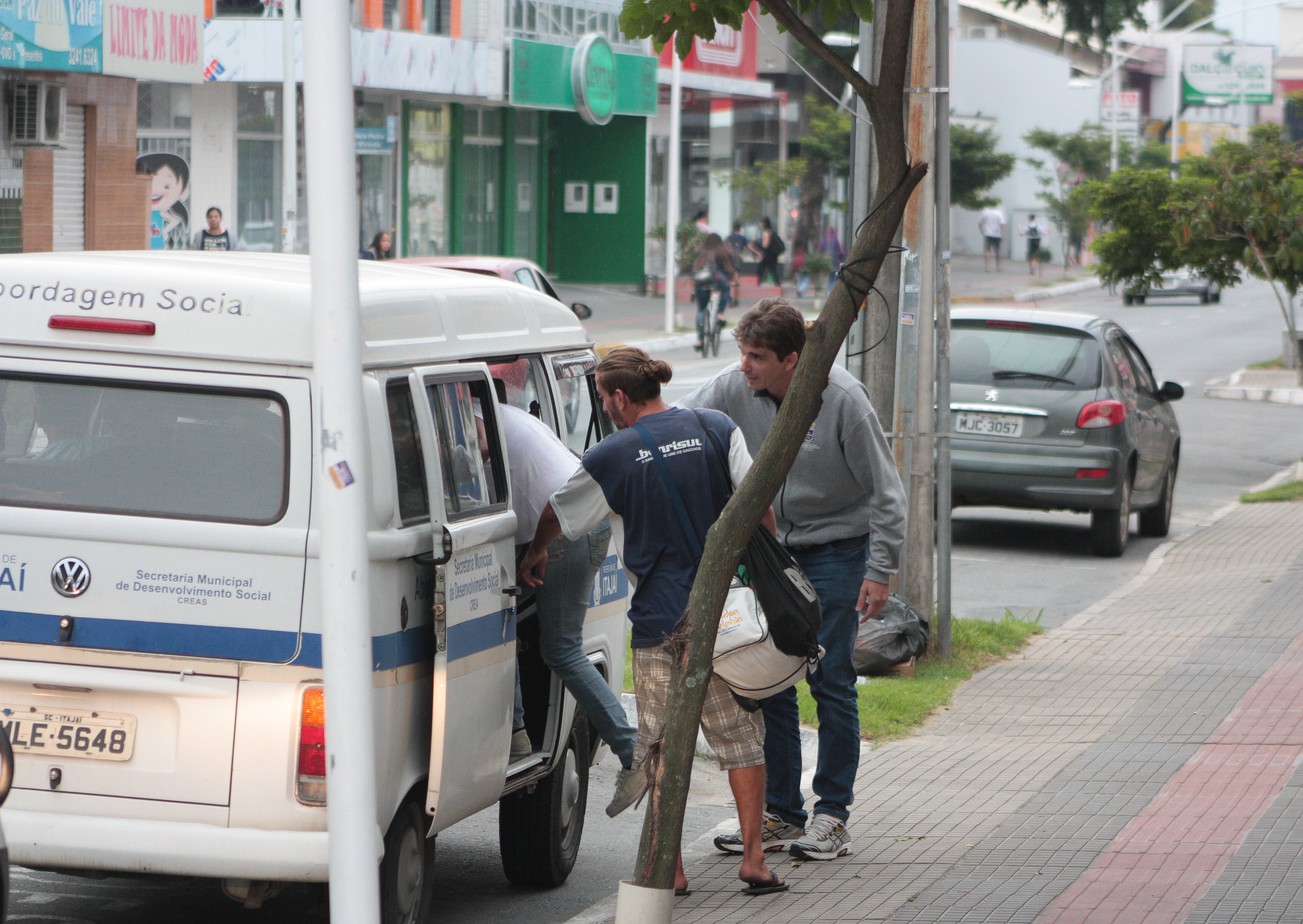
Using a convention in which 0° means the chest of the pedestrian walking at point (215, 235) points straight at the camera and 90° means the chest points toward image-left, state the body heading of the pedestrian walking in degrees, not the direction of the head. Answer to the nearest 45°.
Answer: approximately 0°

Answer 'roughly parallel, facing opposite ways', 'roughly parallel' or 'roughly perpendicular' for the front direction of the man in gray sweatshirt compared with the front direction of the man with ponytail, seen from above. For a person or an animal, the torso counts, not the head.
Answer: roughly perpendicular

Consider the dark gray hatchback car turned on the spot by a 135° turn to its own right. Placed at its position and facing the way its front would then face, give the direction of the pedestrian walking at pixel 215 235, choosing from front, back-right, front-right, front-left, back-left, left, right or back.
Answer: back-right

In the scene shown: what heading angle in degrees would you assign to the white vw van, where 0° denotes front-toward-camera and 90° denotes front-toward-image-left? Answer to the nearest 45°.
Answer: approximately 225°

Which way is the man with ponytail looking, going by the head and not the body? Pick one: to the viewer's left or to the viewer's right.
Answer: to the viewer's left

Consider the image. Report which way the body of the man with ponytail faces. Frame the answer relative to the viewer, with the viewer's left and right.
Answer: facing away from the viewer and to the left of the viewer

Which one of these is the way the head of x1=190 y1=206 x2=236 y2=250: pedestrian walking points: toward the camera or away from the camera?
toward the camera

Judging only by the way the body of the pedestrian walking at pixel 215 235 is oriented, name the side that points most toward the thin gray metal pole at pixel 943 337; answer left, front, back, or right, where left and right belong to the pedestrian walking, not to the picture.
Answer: front

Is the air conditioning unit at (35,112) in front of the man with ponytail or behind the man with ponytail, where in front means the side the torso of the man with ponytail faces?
in front

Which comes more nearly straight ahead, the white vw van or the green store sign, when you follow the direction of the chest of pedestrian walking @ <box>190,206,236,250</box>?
the white vw van

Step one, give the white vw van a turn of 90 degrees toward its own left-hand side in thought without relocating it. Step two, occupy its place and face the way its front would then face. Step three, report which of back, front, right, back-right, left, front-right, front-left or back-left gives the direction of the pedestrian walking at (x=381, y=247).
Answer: front-right

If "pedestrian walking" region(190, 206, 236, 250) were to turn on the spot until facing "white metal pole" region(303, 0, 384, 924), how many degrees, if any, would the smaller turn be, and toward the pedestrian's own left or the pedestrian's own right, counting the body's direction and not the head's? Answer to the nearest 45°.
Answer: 0° — they already face it

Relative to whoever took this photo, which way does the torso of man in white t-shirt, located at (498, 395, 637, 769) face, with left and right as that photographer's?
facing to the left of the viewer
